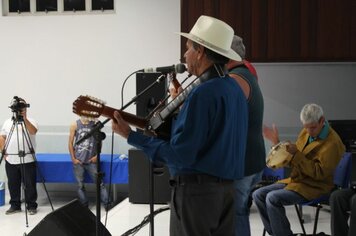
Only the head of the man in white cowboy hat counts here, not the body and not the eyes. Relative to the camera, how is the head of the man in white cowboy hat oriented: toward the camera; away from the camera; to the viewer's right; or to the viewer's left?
to the viewer's left

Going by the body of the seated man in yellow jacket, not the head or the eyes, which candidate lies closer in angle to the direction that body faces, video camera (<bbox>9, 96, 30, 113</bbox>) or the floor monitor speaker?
the floor monitor speaker

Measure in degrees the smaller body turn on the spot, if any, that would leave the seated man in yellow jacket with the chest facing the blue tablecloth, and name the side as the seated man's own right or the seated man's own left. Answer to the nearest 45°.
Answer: approximately 90° to the seated man's own right

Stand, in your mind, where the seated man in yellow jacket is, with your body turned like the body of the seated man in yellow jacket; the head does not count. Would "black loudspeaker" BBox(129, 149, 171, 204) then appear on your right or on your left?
on your right

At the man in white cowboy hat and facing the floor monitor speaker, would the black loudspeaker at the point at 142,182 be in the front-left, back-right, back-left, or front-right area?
front-right

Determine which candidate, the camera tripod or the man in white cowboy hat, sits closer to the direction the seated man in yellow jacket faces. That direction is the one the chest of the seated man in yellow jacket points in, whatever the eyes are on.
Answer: the man in white cowboy hat

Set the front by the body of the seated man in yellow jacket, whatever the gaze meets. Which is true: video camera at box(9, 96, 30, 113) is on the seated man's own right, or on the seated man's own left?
on the seated man's own right

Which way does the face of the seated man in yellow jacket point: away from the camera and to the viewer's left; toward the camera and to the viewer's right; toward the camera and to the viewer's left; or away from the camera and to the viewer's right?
toward the camera and to the viewer's left

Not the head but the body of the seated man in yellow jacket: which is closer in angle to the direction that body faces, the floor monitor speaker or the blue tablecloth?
the floor monitor speaker

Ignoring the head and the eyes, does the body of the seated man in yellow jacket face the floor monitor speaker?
yes
